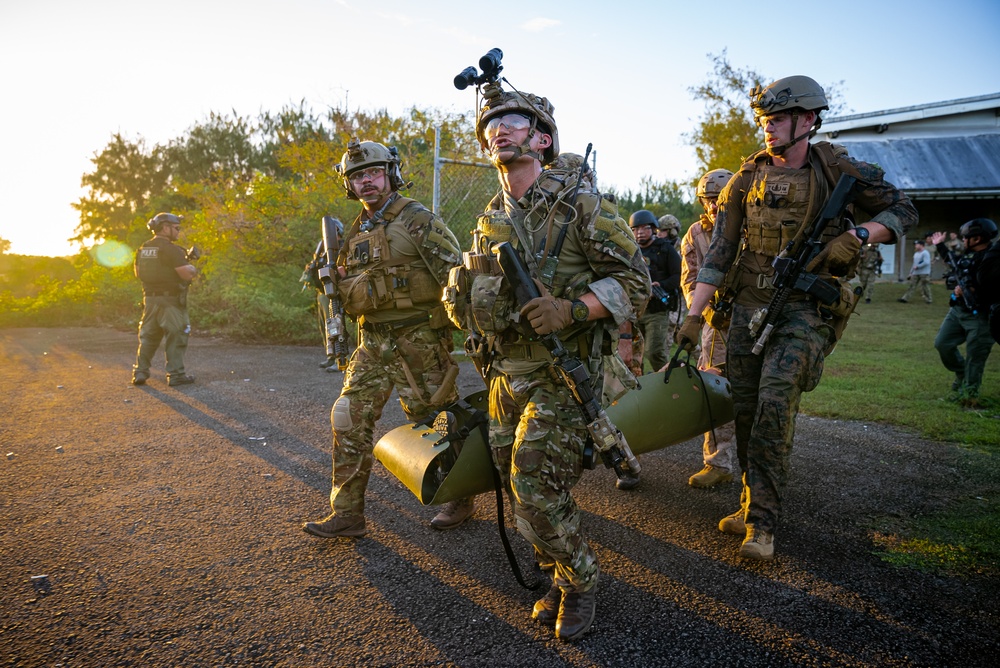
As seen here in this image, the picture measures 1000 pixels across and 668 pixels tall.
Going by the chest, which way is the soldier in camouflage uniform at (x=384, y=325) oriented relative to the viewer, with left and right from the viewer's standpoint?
facing the viewer and to the left of the viewer

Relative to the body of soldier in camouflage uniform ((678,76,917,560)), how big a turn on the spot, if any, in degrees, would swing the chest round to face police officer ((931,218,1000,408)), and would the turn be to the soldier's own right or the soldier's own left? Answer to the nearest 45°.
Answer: approximately 135° to the soldier's own right

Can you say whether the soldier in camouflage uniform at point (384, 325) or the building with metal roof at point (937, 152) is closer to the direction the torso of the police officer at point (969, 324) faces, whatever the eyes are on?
the soldier in camouflage uniform

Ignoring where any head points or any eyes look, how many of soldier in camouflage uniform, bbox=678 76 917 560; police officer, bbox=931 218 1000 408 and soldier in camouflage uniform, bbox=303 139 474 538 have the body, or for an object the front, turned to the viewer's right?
0

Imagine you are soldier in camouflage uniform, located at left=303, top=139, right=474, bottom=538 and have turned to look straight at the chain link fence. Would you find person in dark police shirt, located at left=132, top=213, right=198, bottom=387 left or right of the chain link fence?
left

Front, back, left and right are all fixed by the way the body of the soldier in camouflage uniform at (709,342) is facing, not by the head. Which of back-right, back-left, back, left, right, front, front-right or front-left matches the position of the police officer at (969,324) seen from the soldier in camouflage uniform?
back

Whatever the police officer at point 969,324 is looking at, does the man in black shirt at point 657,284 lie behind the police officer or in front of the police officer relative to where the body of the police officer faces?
in front

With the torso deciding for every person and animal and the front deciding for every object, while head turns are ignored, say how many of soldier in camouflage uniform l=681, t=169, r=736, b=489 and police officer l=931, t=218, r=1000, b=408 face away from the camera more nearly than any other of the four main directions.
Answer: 0

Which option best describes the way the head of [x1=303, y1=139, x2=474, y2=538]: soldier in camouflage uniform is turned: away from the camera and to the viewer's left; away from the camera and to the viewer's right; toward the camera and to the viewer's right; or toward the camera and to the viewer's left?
toward the camera and to the viewer's left

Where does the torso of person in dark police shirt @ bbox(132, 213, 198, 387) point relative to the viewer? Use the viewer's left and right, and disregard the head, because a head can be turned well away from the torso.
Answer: facing away from the viewer and to the right of the viewer

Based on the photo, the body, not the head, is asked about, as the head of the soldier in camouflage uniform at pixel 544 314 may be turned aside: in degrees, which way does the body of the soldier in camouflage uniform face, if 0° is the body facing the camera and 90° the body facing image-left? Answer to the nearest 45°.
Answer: approximately 45°

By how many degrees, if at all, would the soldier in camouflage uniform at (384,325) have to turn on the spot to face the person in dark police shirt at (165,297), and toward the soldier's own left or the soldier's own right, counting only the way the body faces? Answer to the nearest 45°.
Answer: approximately 90° to the soldier's own right

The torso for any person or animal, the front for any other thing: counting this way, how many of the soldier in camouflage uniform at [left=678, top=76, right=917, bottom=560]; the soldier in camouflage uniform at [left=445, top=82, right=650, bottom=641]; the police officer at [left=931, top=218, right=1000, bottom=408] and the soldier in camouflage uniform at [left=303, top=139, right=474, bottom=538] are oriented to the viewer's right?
0

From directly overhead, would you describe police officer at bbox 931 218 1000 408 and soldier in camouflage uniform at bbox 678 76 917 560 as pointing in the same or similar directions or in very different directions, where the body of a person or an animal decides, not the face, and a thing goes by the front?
same or similar directions

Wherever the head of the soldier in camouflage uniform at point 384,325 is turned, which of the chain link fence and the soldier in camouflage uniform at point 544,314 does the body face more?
the soldier in camouflage uniform
